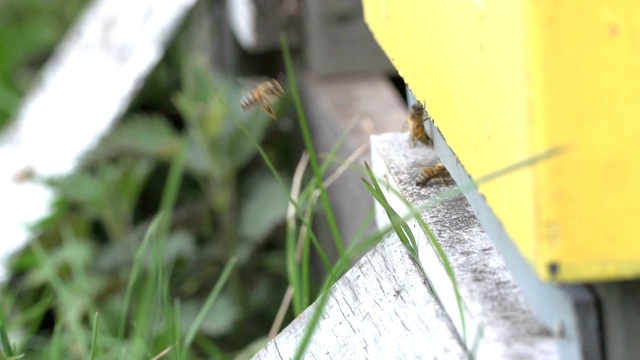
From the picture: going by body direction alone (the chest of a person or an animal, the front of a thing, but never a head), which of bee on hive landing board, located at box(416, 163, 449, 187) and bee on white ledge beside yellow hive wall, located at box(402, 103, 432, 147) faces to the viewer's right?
bee on hive landing board, located at box(416, 163, 449, 187)

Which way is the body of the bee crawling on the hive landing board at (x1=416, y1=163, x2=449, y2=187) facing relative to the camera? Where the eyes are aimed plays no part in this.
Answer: to the viewer's right

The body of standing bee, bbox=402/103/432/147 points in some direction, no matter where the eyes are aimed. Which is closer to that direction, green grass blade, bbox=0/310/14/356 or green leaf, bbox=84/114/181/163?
the green leaf

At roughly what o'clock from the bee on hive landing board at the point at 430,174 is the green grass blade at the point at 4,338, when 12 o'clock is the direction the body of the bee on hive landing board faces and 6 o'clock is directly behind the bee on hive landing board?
The green grass blade is roughly at 6 o'clock from the bee on hive landing board.

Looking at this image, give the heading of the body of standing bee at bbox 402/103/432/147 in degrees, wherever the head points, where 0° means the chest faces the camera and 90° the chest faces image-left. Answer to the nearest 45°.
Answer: approximately 180°
